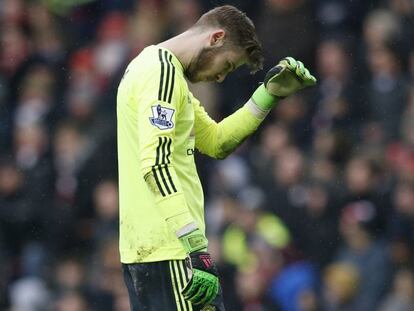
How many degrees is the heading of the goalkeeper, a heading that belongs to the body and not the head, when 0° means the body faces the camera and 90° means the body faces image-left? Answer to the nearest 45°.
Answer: approximately 270°
